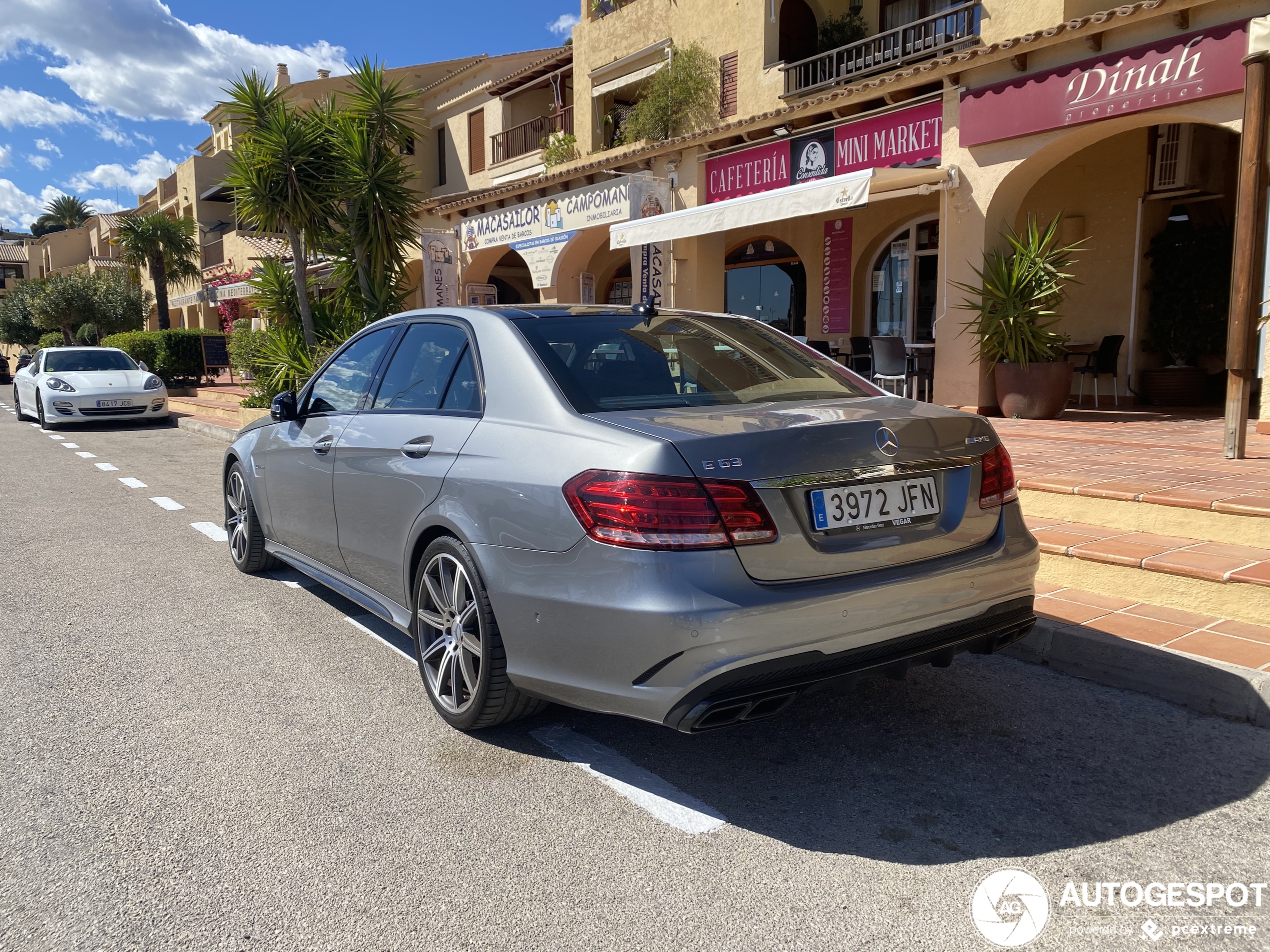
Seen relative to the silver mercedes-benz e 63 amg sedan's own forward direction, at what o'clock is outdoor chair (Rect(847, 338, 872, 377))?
The outdoor chair is roughly at 2 o'clock from the silver mercedes-benz e 63 amg sedan.

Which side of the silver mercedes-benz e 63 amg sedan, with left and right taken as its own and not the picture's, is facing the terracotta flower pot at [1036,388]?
right

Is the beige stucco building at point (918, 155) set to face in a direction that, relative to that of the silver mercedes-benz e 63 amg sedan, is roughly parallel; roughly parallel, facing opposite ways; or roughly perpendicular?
roughly perpendicular

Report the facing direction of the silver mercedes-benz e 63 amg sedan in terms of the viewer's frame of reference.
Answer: facing away from the viewer and to the left of the viewer

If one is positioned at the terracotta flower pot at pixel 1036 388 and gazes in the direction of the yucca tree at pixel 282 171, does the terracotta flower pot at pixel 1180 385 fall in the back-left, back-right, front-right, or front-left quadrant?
back-right

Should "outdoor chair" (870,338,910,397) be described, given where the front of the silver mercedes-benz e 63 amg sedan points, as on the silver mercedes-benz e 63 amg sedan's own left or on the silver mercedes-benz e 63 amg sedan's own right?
on the silver mercedes-benz e 63 amg sedan's own right

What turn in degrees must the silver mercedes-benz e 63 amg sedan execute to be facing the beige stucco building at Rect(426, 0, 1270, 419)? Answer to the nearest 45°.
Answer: approximately 45° to its right
